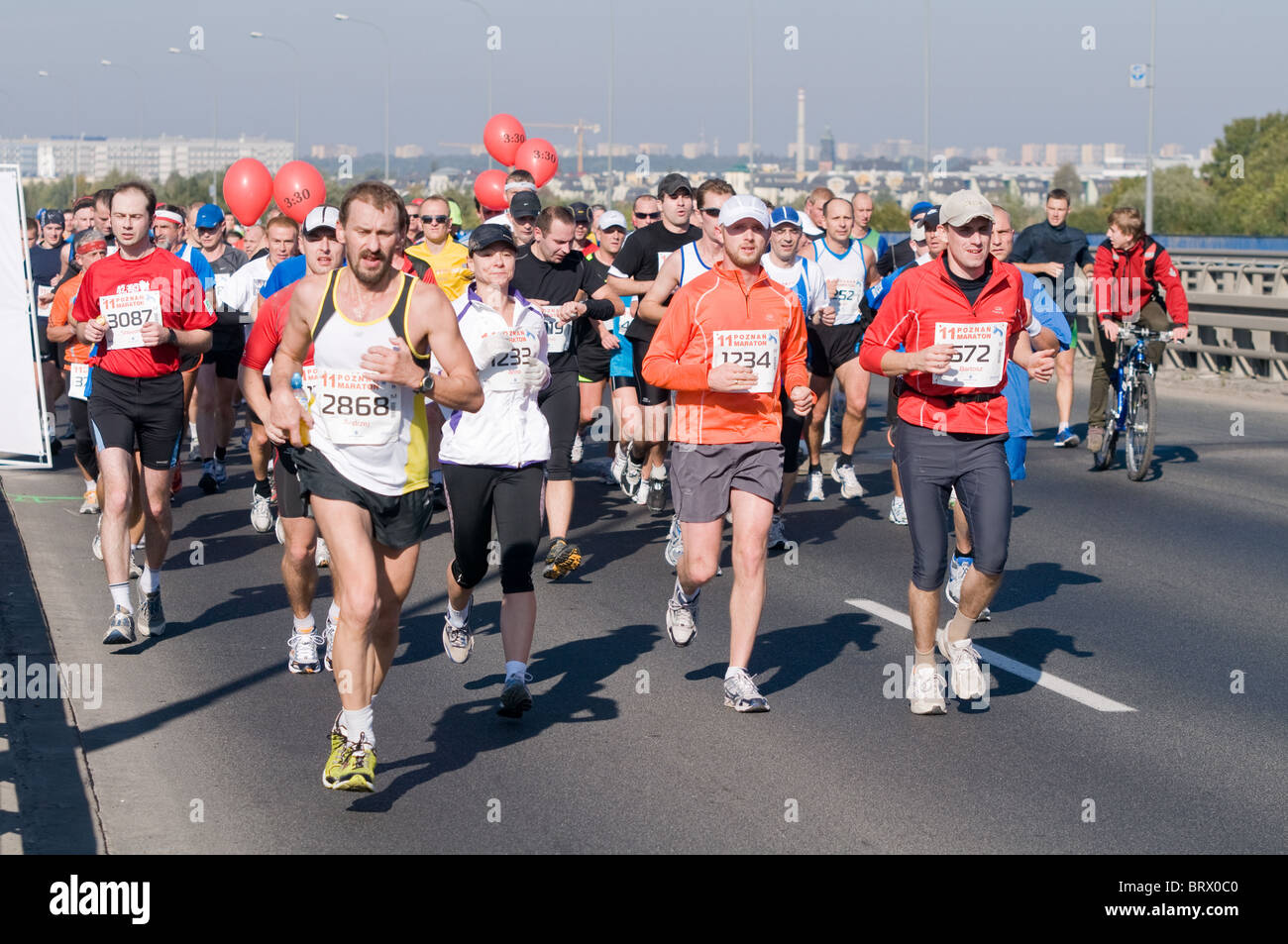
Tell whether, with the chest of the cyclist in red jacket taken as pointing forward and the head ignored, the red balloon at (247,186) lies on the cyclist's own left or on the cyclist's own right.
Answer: on the cyclist's own right

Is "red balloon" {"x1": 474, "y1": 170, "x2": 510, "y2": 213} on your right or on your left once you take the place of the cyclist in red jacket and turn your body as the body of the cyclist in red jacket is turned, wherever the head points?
on your right

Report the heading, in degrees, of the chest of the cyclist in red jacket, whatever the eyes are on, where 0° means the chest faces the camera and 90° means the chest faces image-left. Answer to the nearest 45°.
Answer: approximately 0°

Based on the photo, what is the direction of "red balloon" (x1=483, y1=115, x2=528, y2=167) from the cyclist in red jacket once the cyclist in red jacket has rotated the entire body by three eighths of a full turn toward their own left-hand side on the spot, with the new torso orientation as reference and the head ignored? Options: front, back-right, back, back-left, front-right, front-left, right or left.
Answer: left

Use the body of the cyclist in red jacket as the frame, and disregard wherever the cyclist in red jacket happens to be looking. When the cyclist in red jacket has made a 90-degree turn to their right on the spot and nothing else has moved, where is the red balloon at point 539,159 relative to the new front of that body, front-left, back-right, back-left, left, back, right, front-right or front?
front-right

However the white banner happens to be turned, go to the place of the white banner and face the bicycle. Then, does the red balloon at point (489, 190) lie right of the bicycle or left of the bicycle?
left

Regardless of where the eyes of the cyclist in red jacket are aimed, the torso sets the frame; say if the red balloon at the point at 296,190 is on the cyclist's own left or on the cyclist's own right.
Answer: on the cyclist's own right

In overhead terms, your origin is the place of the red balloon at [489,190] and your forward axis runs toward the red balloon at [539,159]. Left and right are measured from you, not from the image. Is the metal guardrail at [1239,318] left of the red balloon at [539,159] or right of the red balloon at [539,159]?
right
